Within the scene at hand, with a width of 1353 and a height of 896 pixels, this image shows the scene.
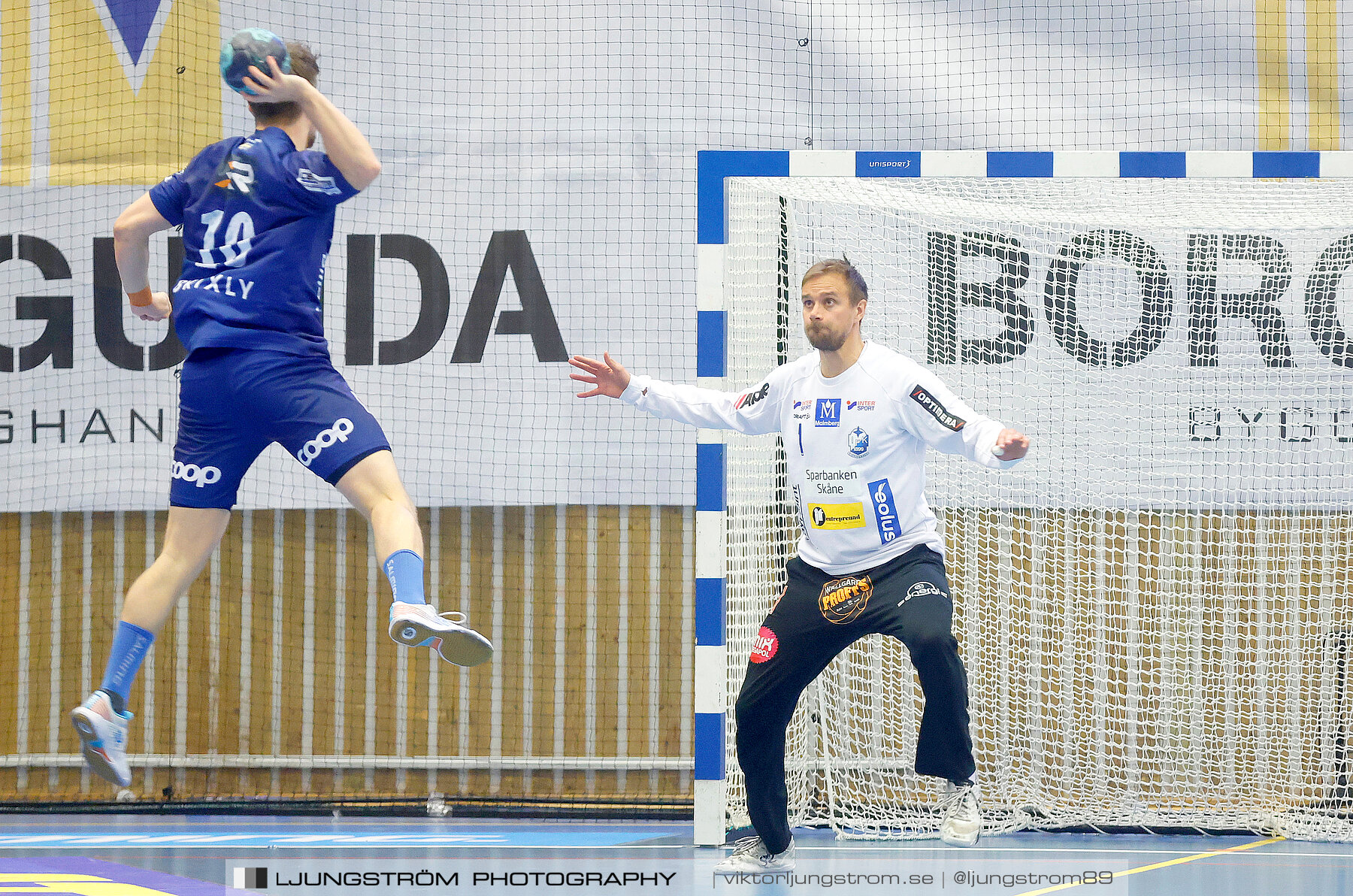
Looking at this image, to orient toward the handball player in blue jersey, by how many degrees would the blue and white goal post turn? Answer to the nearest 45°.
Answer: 0° — it already faces them

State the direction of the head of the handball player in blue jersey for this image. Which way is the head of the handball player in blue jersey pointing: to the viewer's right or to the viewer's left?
to the viewer's right

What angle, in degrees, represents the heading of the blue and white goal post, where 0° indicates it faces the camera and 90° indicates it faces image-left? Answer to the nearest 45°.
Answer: approximately 0°
